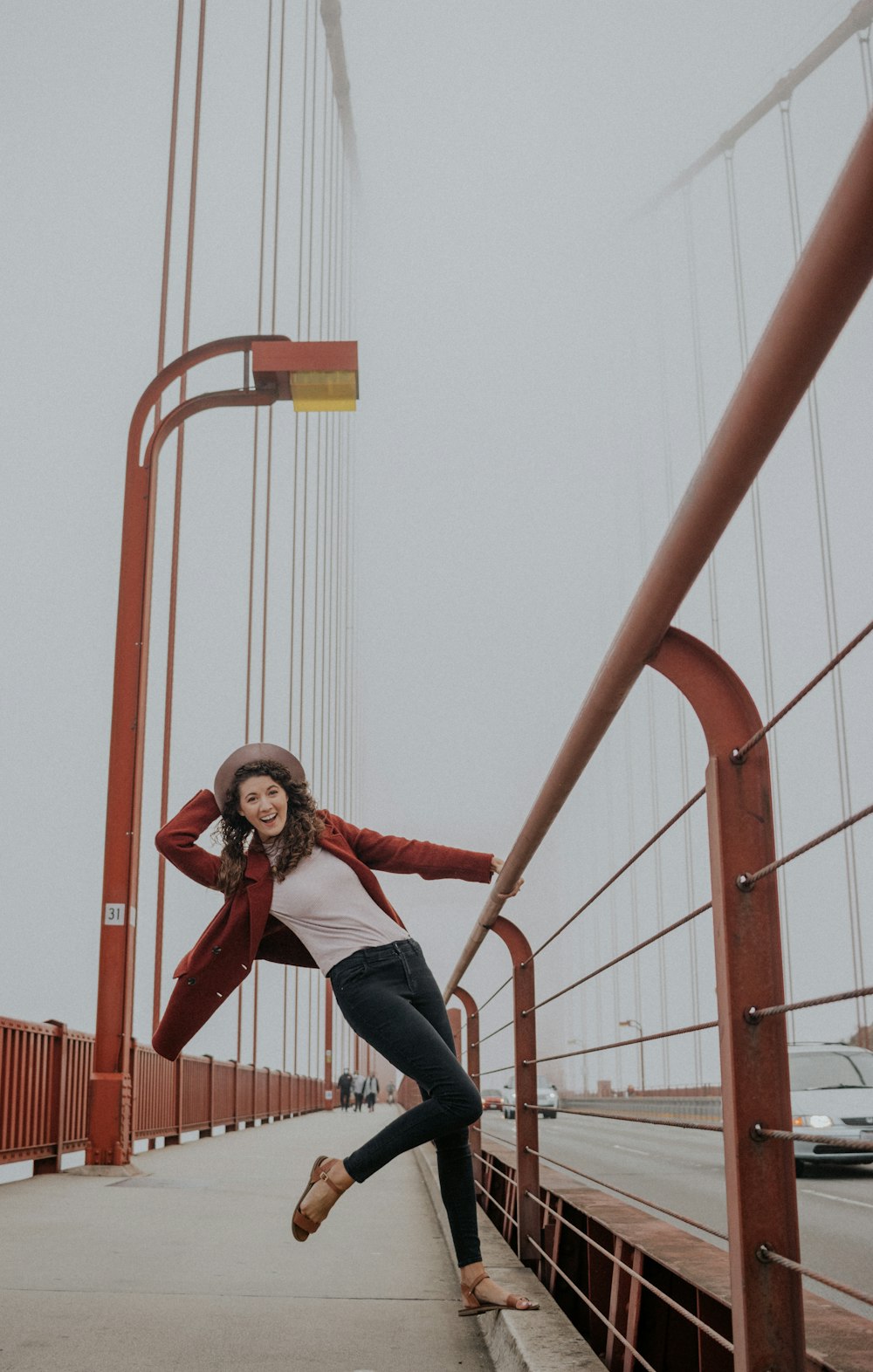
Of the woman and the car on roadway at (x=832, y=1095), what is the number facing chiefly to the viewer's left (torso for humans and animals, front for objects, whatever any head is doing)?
0

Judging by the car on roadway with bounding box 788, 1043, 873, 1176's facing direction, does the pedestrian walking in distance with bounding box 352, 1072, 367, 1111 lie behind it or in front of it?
behind

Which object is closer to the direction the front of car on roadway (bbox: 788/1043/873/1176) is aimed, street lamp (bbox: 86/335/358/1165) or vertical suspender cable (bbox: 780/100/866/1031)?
the street lamp

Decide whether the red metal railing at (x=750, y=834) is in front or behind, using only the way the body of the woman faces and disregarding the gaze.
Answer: in front

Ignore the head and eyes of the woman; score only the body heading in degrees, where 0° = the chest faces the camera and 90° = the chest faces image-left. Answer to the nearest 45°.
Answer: approximately 315°

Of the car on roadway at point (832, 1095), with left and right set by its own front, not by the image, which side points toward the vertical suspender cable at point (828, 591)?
back

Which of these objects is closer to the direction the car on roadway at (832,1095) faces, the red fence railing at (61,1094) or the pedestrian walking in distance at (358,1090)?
the red fence railing

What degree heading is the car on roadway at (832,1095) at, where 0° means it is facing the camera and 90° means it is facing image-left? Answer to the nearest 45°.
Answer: approximately 0°

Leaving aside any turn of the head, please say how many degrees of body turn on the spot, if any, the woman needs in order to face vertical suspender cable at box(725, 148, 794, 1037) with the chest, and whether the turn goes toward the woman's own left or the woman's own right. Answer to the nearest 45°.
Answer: approximately 135° to the woman's own left

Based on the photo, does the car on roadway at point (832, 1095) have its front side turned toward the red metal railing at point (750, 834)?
yes

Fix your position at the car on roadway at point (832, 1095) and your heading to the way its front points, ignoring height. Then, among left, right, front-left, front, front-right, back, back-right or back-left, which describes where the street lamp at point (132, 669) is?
front-right
